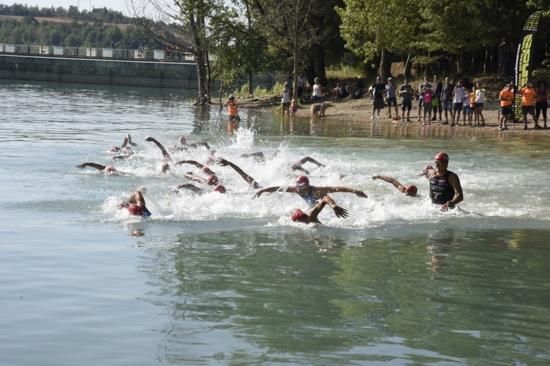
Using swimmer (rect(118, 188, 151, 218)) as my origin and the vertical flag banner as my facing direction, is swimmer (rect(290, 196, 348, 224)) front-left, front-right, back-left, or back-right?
front-right

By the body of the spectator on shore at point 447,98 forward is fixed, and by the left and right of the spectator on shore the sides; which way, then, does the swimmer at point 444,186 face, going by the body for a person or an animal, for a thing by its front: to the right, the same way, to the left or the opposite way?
the same way

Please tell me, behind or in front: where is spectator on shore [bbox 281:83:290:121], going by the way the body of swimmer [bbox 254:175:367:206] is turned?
behind

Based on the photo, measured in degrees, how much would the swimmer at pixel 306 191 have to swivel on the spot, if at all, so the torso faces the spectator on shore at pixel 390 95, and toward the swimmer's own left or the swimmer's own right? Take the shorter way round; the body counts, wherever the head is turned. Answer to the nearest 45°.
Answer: approximately 180°

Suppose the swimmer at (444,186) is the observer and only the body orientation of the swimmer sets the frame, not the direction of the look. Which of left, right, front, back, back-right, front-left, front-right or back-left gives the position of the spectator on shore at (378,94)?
back-right

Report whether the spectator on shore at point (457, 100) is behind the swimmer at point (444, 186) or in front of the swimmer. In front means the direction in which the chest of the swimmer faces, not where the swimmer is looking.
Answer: behind

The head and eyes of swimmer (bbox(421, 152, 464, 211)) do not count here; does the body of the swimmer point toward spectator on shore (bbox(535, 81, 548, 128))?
no

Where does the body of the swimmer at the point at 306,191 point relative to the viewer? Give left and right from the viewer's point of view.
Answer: facing the viewer

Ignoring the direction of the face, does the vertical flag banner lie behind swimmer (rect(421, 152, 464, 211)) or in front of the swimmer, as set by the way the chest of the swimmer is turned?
behind

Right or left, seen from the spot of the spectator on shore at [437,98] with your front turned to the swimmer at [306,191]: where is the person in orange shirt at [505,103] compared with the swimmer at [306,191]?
left

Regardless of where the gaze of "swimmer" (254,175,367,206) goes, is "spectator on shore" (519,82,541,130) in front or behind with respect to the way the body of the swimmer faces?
behind

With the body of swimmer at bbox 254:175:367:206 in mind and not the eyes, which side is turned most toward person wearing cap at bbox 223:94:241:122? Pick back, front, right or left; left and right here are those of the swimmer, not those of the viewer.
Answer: back

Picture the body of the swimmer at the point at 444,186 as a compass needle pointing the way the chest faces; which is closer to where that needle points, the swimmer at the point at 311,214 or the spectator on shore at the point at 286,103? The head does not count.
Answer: the swimmer

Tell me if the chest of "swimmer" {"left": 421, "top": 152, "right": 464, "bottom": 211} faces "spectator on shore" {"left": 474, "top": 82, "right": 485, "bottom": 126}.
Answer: no

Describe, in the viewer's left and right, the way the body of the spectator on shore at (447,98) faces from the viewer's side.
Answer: facing the viewer and to the left of the viewer

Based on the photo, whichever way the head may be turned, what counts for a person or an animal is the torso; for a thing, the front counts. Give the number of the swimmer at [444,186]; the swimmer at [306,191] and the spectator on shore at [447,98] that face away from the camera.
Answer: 0

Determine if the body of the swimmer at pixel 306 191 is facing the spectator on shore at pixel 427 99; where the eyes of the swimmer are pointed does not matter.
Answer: no
